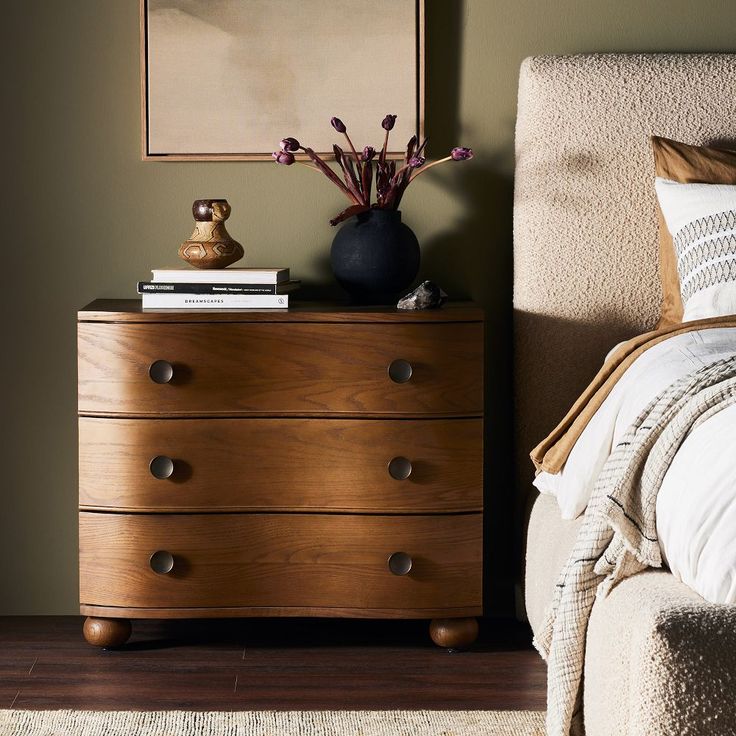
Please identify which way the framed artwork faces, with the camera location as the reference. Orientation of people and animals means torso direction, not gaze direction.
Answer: facing the viewer

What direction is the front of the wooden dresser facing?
toward the camera

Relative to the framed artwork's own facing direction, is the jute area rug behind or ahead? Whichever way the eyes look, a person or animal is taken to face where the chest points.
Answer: ahead

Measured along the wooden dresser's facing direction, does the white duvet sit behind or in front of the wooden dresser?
in front

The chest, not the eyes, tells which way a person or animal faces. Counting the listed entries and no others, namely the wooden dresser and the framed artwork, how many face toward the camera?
2
